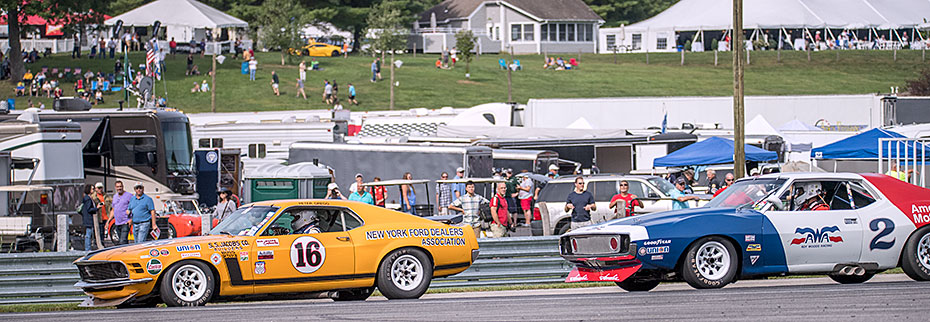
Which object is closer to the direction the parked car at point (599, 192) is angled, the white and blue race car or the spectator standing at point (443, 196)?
the white and blue race car

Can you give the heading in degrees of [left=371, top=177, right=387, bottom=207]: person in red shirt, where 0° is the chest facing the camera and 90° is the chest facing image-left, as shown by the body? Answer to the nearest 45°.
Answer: approximately 0°

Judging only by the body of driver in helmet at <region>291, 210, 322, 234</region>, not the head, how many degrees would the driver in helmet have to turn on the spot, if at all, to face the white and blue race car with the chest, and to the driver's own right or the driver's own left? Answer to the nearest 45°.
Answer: approximately 180°

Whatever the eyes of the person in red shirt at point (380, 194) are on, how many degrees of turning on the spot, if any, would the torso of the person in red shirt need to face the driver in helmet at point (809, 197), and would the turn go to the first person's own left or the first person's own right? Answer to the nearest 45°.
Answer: approximately 45° to the first person's own left

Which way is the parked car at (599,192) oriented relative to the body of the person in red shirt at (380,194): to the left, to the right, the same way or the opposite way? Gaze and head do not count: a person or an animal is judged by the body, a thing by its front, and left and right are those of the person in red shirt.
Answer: to the left

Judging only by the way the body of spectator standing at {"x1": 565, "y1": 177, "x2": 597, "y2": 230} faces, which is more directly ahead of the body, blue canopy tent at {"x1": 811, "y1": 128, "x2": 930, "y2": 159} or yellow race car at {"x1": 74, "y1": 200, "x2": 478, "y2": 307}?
the yellow race car

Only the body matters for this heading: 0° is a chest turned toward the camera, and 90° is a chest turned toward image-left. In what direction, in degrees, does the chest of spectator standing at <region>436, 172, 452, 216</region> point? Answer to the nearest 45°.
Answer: approximately 0°

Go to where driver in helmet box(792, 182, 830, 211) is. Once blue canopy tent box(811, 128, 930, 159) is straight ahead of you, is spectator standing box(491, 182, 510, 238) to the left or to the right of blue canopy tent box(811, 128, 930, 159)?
left

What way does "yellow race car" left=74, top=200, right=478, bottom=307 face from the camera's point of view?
to the viewer's left

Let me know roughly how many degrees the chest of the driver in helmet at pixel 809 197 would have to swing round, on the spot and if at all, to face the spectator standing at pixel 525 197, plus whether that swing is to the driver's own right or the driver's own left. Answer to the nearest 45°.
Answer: approximately 45° to the driver's own right

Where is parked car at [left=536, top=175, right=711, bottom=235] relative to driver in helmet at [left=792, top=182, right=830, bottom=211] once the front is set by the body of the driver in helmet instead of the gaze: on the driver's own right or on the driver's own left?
on the driver's own right

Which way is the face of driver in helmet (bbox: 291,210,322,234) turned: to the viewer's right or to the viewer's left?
to the viewer's left

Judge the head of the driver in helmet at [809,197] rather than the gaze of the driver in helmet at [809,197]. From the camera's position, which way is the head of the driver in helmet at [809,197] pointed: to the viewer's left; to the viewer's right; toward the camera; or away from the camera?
to the viewer's left

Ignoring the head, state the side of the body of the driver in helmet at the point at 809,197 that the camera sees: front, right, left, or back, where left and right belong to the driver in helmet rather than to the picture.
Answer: left

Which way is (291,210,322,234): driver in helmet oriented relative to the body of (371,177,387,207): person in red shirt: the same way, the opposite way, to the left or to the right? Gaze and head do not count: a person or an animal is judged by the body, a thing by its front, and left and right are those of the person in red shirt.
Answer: to the right
